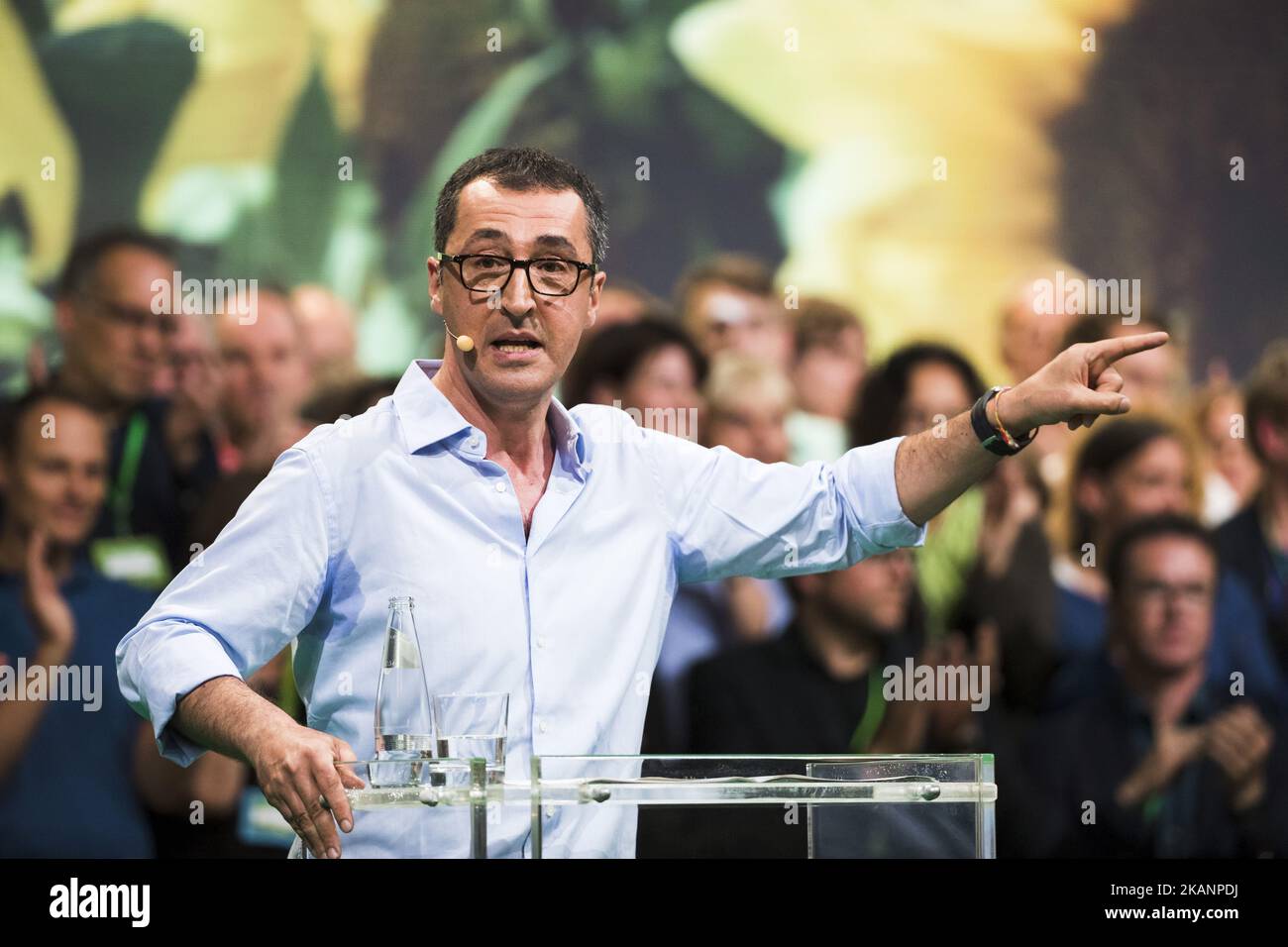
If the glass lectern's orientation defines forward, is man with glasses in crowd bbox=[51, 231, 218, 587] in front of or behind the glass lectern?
behind

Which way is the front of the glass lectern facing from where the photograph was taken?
facing the viewer

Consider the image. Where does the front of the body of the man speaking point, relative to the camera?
toward the camera

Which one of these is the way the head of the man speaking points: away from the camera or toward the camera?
toward the camera

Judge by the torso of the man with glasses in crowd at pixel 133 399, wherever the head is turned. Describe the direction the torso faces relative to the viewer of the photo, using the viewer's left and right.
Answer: facing the viewer and to the right of the viewer

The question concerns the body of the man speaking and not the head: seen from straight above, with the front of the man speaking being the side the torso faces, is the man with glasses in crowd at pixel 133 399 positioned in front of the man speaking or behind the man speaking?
behind
